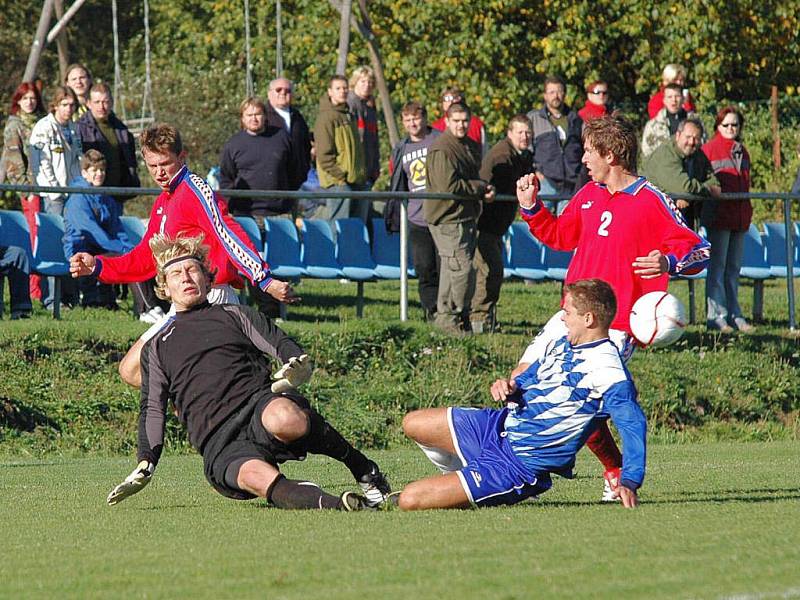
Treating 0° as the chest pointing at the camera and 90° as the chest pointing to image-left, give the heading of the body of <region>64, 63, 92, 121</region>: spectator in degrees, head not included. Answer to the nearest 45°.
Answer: approximately 0°

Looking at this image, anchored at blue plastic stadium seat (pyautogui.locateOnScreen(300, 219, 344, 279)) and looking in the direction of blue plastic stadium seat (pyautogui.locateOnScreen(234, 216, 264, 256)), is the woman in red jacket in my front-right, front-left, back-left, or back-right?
back-left

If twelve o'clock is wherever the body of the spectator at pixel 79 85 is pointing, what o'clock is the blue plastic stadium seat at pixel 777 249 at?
The blue plastic stadium seat is roughly at 9 o'clock from the spectator.

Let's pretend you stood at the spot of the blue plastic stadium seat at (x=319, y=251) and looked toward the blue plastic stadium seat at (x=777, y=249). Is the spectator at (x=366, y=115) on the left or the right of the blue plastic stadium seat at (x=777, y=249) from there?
left

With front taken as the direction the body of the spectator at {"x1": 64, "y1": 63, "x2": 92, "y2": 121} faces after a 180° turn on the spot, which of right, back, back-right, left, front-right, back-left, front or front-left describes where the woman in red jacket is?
right

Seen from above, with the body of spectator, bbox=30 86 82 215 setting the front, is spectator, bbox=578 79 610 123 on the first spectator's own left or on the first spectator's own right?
on the first spectator's own left
